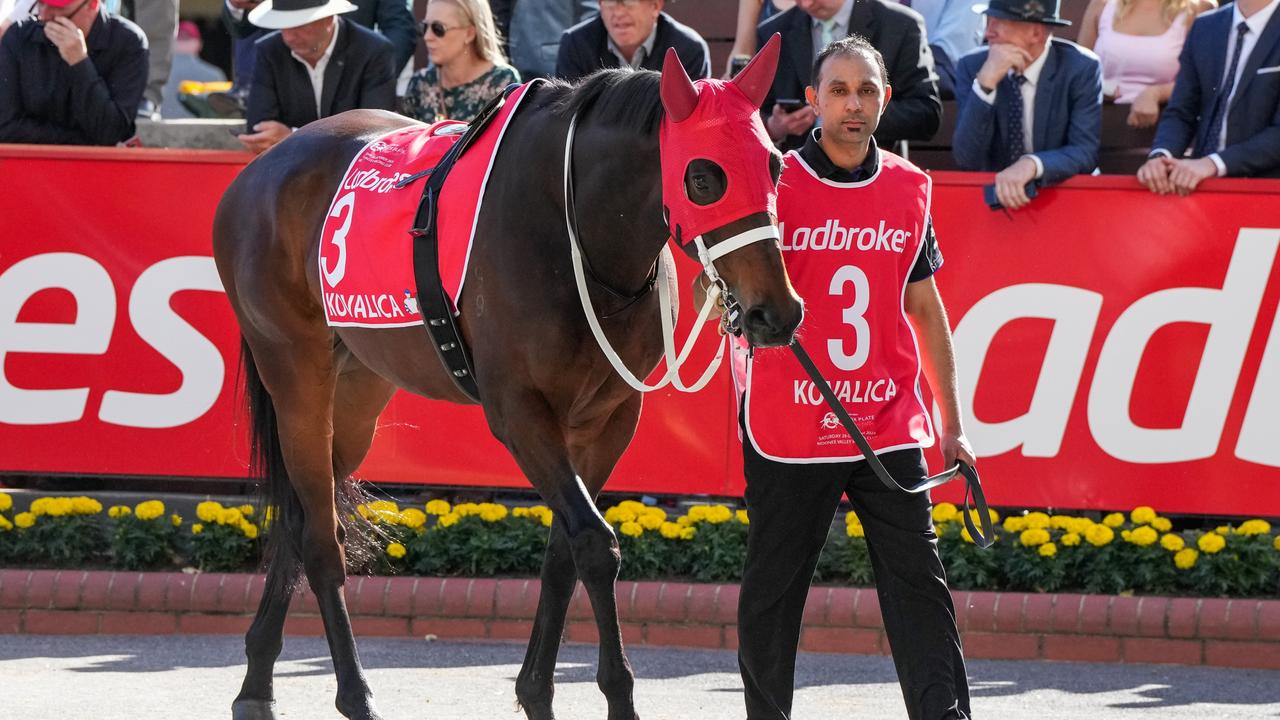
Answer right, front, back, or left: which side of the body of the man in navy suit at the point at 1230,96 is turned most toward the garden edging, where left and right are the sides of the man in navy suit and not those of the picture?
front

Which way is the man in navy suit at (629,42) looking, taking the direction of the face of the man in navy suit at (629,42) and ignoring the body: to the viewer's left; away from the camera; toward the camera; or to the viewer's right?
toward the camera

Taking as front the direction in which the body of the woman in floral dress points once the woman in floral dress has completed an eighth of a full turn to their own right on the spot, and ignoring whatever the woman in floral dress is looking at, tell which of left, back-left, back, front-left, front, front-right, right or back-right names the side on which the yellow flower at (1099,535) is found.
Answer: back-left

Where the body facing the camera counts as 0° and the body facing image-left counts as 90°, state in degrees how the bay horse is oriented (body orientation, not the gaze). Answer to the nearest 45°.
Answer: approximately 315°

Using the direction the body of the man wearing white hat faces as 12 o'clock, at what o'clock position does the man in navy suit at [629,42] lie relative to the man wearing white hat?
The man in navy suit is roughly at 8 o'clock from the man wearing white hat.

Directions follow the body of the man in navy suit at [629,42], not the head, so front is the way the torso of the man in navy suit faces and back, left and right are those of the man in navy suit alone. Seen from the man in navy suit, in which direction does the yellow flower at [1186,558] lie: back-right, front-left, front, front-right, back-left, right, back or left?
front-left

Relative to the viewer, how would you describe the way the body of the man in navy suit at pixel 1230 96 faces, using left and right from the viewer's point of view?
facing the viewer and to the left of the viewer

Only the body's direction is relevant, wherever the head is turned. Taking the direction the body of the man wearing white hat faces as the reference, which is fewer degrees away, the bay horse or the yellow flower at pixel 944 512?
the bay horse

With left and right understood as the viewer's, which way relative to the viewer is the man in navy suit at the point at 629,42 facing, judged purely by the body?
facing the viewer

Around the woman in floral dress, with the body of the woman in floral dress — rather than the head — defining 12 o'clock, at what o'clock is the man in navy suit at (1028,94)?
The man in navy suit is roughly at 8 o'clock from the woman in floral dress.

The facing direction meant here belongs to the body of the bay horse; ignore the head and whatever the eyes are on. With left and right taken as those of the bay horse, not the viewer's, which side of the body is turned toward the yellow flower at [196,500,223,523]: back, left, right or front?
back

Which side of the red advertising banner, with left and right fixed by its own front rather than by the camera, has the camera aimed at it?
front

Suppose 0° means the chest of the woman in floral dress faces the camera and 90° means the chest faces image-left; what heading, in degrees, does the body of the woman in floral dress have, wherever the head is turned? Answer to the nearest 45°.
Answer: approximately 45°

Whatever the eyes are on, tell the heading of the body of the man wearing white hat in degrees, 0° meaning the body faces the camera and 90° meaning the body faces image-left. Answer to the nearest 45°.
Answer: approximately 45°

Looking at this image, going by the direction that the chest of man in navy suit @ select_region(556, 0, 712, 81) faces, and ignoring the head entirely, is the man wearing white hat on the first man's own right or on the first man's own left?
on the first man's own right
